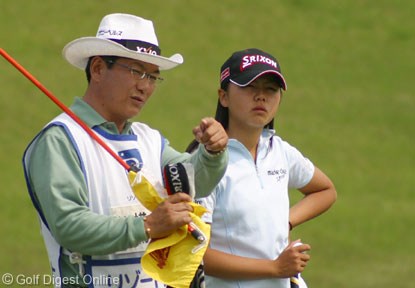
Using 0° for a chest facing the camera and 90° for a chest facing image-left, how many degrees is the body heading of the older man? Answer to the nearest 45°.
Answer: approximately 315°

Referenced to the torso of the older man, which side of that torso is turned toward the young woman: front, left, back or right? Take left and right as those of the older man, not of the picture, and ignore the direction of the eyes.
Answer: left

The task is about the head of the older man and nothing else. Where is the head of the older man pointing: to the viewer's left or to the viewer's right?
to the viewer's right
